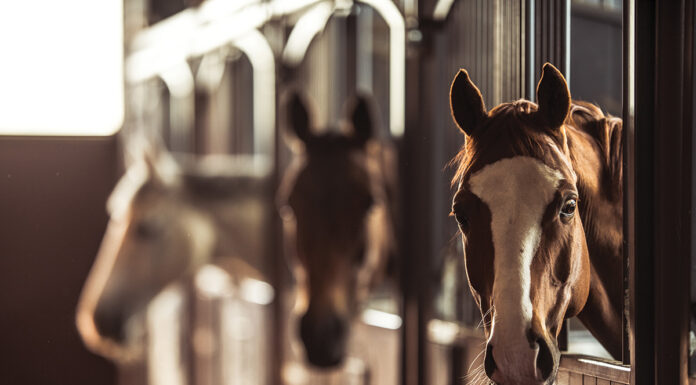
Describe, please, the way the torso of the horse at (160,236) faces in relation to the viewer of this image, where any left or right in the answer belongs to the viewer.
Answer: facing to the left of the viewer

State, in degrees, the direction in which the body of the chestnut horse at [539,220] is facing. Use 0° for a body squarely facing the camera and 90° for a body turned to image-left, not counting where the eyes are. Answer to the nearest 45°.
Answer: approximately 45°

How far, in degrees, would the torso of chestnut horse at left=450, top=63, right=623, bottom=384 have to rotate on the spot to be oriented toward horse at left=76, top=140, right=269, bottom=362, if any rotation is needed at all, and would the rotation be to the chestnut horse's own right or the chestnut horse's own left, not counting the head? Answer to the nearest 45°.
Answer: approximately 90° to the chestnut horse's own right

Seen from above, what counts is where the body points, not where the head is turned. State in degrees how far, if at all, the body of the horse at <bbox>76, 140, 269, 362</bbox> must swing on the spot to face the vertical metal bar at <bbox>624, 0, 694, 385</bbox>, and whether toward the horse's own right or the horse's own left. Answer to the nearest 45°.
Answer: approximately 135° to the horse's own left

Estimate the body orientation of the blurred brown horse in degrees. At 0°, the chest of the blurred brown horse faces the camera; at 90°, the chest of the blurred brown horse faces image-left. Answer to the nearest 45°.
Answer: approximately 0°

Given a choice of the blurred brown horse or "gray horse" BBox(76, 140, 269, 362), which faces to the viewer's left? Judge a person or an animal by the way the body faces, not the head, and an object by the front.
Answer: the gray horse
